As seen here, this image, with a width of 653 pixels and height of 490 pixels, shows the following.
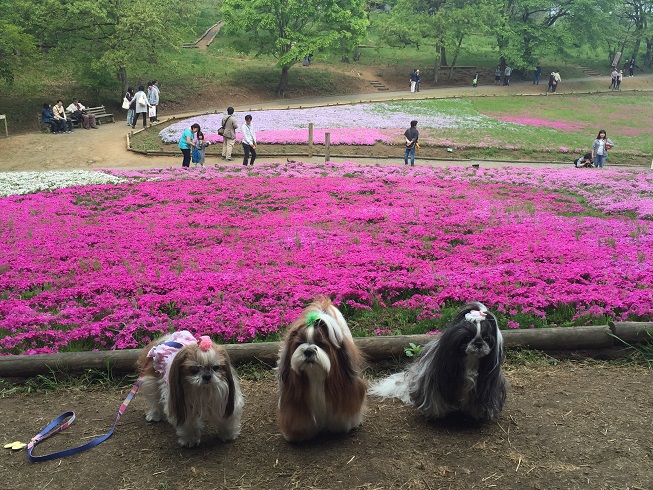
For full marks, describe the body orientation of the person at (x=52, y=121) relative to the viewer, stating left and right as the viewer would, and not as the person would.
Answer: facing the viewer and to the right of the viewer

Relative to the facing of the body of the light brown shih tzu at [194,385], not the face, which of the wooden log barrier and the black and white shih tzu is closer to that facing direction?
the black and white shih tzu

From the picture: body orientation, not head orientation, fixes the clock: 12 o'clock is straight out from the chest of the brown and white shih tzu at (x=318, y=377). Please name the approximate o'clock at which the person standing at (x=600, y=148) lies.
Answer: The person standing is roughly at 7 o'clock from the brown and white shih tzu.

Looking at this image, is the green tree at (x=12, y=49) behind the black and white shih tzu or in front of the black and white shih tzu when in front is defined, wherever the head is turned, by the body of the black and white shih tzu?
behind

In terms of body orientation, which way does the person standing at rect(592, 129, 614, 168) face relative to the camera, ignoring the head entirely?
toward the camera

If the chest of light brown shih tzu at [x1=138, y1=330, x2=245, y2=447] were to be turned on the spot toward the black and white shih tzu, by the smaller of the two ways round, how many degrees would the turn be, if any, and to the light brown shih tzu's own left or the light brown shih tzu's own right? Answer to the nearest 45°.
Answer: approximately 45° to the light brown shih tzu's own left

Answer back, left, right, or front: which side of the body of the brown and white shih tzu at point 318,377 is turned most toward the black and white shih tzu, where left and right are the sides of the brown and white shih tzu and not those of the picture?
left

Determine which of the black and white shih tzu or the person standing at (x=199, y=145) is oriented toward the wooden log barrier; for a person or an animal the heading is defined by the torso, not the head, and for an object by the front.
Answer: the person standing

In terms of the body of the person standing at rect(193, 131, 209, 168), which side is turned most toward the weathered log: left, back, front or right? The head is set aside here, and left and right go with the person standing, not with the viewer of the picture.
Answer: front

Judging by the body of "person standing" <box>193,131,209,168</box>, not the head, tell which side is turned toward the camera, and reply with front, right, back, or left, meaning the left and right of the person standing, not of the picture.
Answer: front

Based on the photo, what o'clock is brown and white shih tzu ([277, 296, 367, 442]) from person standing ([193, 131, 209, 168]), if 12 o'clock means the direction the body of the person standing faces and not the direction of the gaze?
The brown and white shih tzu is roughly at 12 o'clock from the person standing.

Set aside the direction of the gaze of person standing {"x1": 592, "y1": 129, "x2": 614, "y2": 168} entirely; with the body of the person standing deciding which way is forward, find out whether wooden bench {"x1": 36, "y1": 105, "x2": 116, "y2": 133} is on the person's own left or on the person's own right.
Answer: on the person's own right

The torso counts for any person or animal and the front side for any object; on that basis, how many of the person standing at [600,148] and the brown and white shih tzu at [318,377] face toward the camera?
2

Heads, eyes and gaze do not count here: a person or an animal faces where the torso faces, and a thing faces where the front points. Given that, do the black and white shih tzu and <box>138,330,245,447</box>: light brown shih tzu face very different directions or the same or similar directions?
same or similar directions

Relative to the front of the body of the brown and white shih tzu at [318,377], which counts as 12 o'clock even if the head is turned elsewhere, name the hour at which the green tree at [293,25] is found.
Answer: The green tree is roughly at 6 o'clock from the brown and white shih tzu.

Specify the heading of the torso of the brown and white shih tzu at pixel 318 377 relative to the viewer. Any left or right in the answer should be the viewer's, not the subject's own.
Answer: facing the viewer
